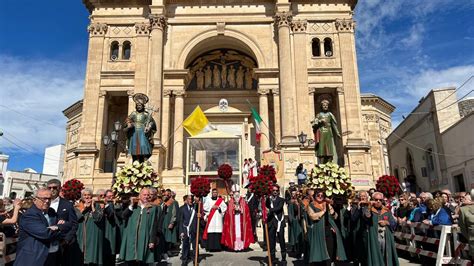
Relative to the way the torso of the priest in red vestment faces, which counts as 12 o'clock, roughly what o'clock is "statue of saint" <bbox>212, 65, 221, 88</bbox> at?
The statue of saint is roughly at 6 o'clock from the priest in red vestment.

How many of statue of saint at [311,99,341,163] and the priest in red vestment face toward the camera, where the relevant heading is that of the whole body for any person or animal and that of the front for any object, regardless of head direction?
2

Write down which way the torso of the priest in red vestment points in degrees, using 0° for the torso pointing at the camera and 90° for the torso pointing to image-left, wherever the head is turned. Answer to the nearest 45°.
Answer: approximately 0°

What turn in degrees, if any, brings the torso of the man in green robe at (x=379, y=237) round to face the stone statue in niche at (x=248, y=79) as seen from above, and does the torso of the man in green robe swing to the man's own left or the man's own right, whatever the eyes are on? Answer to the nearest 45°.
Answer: approximately 135° to the man's own right

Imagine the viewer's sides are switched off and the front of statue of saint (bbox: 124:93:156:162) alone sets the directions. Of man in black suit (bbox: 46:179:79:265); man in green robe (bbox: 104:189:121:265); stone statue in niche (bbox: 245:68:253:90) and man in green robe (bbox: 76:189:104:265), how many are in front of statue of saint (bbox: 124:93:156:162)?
3

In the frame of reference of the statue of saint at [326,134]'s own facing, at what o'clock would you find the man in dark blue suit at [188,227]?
The man in dark blue suit is roughly at 2 o'clock from the statue of saint.

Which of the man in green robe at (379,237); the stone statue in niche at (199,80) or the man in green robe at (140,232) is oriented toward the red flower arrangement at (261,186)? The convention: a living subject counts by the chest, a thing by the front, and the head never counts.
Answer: the stone statue in niche
